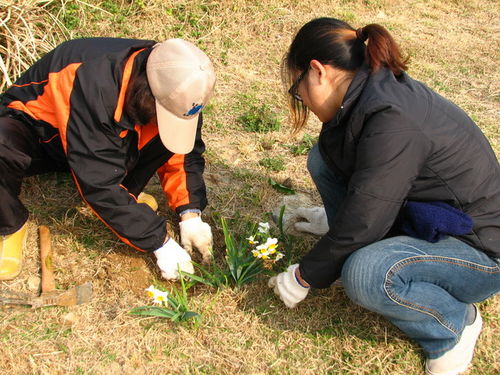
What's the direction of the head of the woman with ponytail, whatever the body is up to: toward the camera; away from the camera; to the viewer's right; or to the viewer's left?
to the viewer's left

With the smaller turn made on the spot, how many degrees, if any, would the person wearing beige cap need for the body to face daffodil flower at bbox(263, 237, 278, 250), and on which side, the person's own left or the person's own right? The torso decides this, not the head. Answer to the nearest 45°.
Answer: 0° — they already face it

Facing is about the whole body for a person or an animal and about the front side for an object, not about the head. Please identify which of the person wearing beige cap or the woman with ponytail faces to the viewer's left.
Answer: the woman with ponytail

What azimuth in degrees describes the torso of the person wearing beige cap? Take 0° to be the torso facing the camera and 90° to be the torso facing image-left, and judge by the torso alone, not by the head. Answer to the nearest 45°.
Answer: approximately 315°

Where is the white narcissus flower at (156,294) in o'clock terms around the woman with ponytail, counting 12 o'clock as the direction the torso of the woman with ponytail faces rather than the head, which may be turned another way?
The white narcissus flower is roughly at 11 o'clock from the woman with ponytail.

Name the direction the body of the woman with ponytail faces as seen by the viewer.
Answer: to the viewer's left

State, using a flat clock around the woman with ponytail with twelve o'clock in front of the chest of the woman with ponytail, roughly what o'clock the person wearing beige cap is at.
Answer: The person wearing beige cap is roughly at 12 o'clock from the woman with ponytail.

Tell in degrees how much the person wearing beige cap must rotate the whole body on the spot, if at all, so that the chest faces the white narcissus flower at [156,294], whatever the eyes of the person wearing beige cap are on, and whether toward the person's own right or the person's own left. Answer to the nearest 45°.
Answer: approximately 45° to the person's own right

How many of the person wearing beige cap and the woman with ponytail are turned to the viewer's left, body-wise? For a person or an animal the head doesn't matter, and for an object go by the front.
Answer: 1

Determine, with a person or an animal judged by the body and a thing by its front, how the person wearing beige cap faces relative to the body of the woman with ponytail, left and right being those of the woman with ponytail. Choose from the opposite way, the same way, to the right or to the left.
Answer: the opposite way
